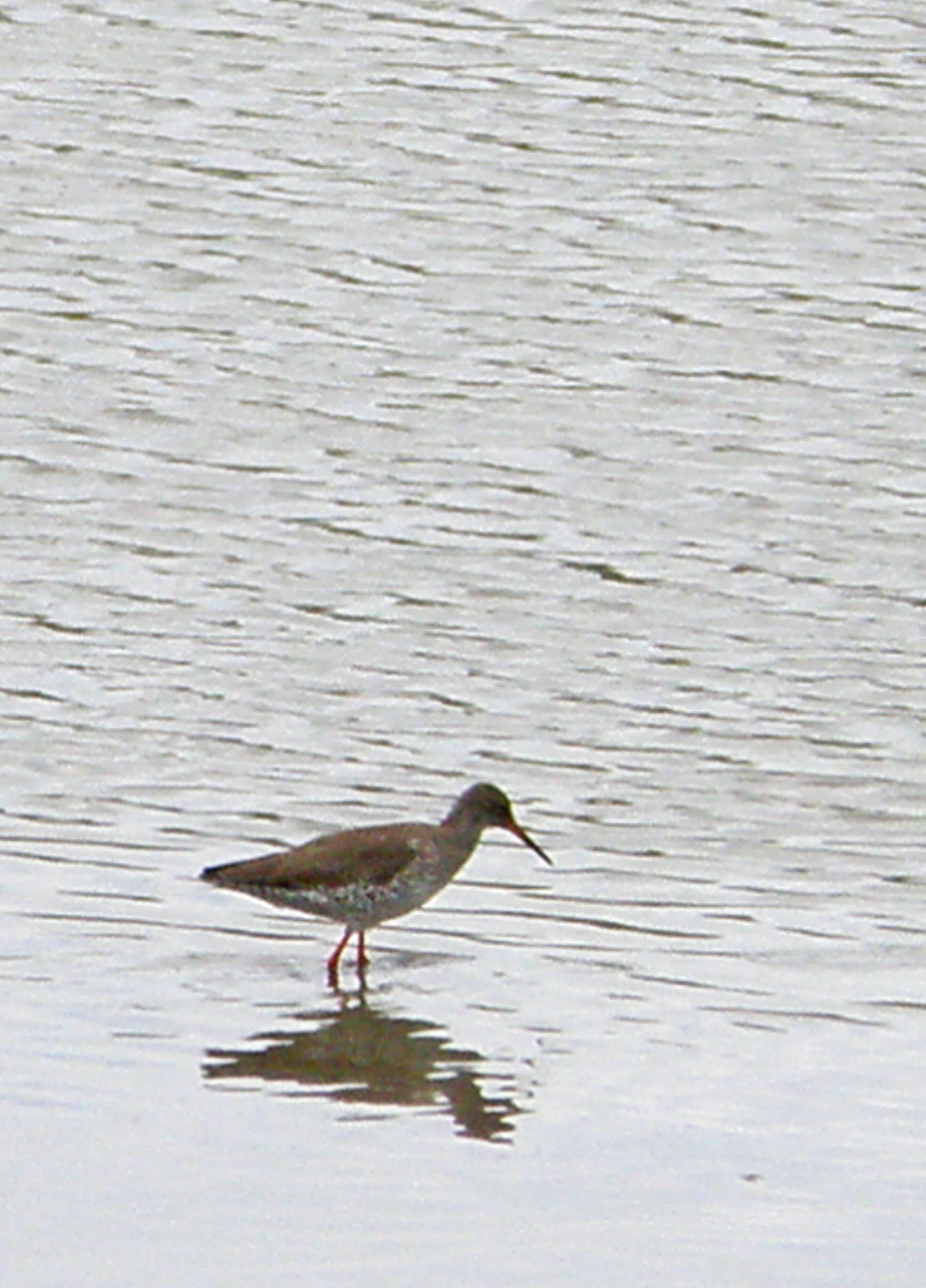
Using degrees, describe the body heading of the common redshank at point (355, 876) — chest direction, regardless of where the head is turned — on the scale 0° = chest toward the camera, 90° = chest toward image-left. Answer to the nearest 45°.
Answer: approximately 270°
